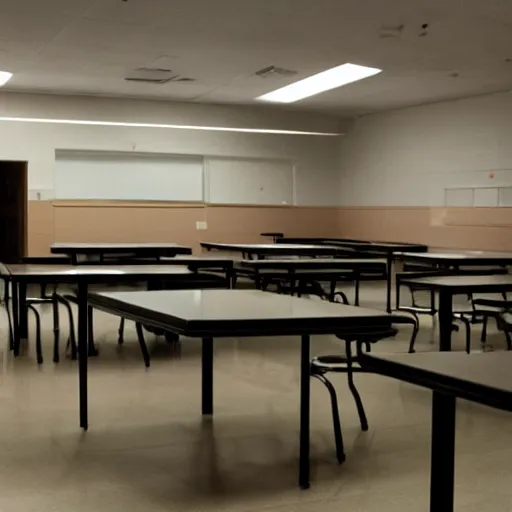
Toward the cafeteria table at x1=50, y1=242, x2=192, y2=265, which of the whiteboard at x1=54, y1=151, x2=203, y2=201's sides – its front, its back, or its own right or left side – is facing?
front

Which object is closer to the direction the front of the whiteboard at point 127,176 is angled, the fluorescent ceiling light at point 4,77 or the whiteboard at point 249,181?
the fluorescent ceiling light

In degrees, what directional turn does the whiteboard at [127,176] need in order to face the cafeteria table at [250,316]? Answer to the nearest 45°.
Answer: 0° — it already faces it

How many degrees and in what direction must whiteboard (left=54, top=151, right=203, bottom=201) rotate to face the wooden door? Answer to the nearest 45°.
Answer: approximately 90° to its right

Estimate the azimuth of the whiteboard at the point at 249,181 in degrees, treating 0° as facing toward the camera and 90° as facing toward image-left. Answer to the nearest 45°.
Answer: approximately 0°

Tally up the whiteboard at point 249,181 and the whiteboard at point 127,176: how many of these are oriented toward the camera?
2

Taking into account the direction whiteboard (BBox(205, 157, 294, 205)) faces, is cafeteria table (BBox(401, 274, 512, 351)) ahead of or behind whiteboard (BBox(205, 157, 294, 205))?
ahead

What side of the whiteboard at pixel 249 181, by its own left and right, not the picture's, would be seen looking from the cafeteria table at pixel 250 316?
front

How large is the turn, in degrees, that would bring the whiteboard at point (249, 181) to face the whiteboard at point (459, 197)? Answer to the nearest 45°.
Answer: approximately 45° to its left

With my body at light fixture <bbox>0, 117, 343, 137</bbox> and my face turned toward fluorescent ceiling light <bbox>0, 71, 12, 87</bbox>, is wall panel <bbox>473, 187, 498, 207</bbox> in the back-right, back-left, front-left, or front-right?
back-left

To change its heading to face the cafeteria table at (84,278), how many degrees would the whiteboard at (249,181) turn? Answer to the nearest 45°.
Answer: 0° — it already faces it

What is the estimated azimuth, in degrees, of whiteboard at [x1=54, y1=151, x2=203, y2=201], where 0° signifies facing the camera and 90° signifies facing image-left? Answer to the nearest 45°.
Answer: approximately 0°

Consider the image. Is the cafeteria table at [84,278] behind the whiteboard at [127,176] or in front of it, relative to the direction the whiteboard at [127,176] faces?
in front

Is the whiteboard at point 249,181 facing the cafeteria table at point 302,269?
yes
